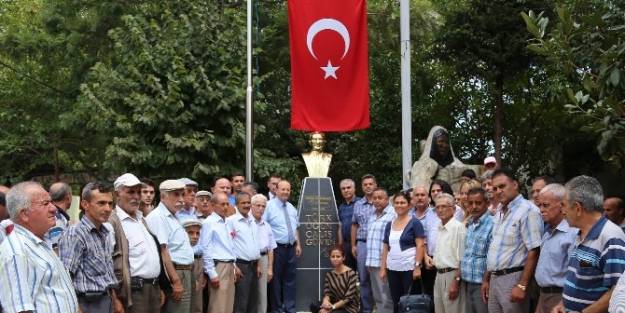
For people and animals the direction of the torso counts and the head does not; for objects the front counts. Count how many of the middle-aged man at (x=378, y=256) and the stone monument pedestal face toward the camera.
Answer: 2

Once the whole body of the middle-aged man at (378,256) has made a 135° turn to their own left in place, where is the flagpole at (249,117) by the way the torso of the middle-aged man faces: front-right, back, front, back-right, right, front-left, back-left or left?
left

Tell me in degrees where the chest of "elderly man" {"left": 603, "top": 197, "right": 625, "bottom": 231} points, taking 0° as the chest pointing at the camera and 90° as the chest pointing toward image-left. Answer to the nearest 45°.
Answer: approximately 45°

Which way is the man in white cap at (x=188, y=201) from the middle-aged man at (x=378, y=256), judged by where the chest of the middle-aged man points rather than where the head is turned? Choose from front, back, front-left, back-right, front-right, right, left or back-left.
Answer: front-right
